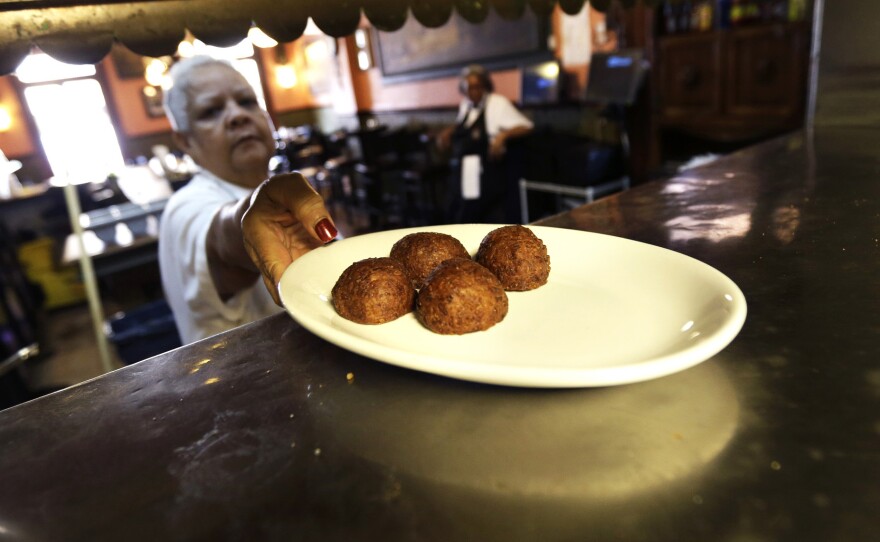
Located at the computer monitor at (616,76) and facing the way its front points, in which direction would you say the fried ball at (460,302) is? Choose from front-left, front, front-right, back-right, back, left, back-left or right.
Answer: front-left

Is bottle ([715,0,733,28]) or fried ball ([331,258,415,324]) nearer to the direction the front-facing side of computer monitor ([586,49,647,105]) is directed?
the fried ball

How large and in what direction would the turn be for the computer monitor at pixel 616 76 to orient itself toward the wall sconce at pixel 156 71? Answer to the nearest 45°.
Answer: approximately 90° to its right

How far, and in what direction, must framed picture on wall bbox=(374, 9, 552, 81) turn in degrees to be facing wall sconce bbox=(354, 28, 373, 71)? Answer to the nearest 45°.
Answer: approximately 135° to its right

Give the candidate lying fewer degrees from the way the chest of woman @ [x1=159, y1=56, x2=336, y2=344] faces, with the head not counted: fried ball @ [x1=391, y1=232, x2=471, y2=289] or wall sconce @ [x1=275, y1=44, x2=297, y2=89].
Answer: the fried ball

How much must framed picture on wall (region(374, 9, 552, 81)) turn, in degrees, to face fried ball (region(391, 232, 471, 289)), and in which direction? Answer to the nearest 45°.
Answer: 0° — it already faces it

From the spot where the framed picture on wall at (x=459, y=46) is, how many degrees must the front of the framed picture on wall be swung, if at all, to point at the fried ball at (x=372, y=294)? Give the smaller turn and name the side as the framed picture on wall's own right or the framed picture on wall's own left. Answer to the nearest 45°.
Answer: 0° — it already faces it

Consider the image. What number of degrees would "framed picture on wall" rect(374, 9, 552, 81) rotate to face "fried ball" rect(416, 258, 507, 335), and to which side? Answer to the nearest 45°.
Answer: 0° — it already faces it

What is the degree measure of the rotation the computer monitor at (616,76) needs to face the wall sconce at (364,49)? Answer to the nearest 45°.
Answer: approximately 90° to its right

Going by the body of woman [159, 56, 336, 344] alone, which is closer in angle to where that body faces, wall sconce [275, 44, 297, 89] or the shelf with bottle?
the shelf with bottle

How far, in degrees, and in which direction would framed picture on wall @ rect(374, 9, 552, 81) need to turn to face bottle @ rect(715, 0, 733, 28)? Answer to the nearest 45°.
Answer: approximately 45° to its left

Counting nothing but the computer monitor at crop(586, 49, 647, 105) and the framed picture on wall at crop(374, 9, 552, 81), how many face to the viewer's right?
0

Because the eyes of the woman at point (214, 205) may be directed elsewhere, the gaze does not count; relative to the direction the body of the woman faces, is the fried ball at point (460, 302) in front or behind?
in front

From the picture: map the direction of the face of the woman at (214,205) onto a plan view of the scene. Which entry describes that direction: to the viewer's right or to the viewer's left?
to the viewer's right
